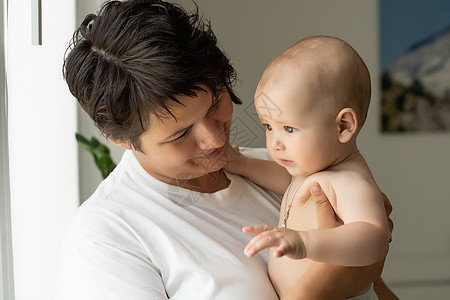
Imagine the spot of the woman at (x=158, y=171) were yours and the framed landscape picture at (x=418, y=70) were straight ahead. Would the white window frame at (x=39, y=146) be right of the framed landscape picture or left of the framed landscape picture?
left

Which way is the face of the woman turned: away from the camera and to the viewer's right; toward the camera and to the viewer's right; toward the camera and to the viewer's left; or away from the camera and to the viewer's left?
toward the camera and to the viewer's right

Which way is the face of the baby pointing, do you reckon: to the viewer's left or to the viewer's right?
to the viewer's left

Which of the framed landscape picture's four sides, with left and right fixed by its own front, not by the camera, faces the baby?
front

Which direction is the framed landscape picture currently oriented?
toward the camera

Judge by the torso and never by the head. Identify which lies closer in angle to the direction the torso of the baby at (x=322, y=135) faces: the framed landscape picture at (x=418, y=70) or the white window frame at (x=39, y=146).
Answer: the white window frame

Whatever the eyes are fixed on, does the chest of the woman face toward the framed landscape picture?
no

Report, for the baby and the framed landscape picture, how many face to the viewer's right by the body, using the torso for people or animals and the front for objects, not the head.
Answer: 0

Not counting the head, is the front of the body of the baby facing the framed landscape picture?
no

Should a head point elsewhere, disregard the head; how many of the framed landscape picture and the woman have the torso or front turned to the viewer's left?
0

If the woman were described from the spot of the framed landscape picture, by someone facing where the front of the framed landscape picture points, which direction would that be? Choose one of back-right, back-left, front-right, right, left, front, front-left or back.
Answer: front

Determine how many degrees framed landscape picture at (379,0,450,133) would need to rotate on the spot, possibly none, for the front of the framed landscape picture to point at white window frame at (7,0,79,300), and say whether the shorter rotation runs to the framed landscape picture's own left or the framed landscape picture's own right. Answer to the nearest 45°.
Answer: approximately 45° to the framed landscape picture's own right
